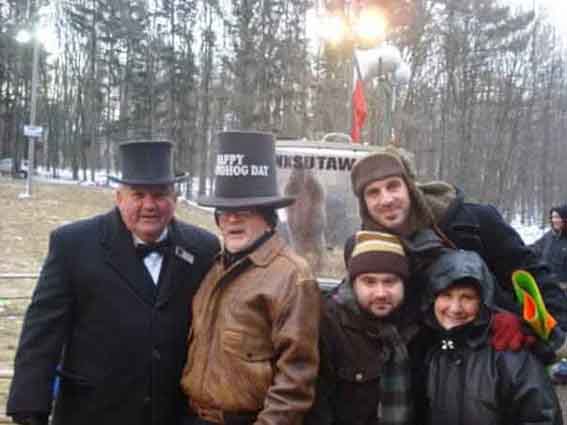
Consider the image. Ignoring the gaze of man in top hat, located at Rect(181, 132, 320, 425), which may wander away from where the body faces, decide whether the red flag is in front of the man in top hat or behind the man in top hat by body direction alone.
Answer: behind

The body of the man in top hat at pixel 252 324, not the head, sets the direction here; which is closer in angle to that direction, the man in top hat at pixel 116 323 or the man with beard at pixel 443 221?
the man in top hat

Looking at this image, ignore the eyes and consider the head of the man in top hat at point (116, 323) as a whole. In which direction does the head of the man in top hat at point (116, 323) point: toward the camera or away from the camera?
toward the camera

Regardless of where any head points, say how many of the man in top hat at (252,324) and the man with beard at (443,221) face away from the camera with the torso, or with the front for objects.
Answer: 0

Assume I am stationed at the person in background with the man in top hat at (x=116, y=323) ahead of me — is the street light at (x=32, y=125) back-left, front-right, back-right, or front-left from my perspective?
back-right

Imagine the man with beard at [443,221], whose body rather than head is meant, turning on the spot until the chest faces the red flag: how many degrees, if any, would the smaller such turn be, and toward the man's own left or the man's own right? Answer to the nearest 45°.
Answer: approximately 135° to the man's own right

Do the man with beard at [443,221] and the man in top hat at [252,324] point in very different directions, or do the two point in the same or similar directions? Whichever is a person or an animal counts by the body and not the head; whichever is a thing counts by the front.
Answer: same or similar directions

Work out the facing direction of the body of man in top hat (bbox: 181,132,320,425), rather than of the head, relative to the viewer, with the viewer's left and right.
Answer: facing the viewer and to the left of the viewer

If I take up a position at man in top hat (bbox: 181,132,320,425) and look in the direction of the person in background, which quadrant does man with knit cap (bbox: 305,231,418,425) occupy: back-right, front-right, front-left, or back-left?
front-right

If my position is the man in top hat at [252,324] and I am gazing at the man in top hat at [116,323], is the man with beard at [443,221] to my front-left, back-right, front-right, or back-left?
back-right

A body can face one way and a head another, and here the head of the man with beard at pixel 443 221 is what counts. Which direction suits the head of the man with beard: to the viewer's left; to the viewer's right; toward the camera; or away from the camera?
toward the camera

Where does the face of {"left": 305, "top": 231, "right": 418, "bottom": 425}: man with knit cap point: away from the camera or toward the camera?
toward the camera

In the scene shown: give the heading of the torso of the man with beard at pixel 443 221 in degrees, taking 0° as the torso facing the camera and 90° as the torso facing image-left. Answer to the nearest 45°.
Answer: approximately 45°

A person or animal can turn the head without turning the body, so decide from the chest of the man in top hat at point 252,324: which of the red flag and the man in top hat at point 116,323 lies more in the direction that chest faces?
the man in top hat

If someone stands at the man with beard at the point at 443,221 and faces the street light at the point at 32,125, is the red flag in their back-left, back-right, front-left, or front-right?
front-right
